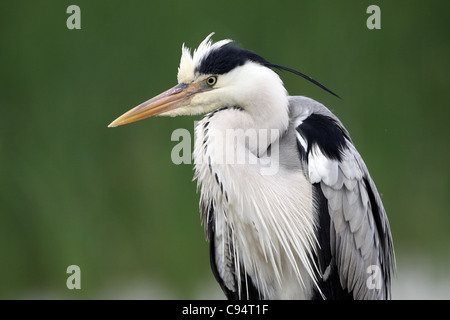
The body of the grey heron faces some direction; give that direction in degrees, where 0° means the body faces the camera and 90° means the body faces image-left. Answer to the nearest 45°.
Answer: approximately 45°
